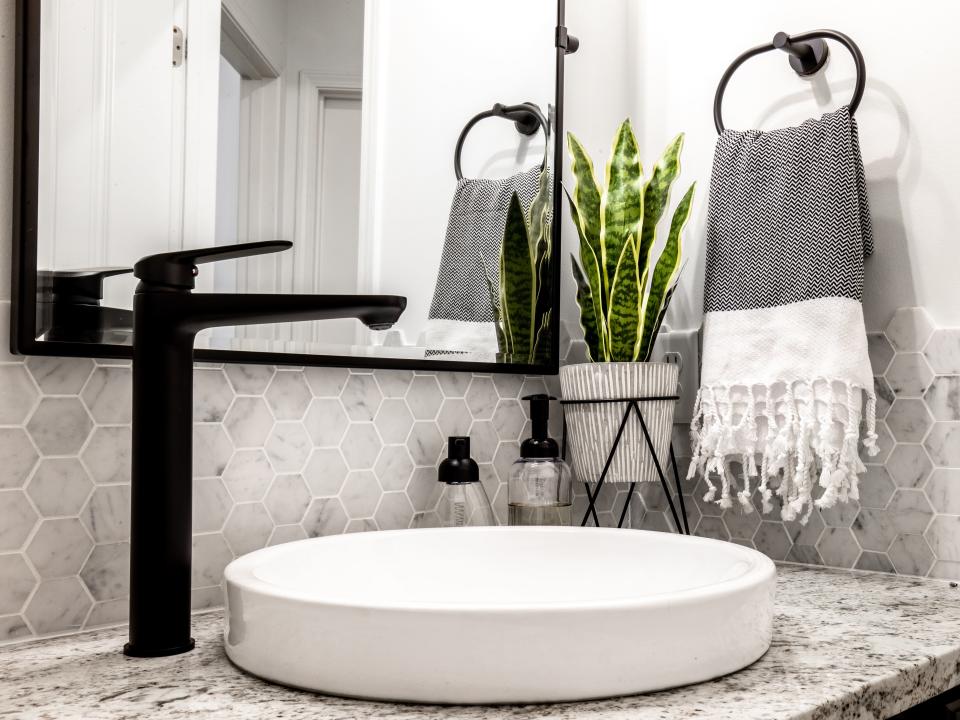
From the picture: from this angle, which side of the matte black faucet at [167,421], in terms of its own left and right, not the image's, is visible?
right

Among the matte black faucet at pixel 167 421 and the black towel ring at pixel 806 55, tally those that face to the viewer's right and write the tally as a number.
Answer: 1

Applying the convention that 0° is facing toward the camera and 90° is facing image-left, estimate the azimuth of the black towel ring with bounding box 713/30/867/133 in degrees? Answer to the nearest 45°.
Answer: approximately 45°

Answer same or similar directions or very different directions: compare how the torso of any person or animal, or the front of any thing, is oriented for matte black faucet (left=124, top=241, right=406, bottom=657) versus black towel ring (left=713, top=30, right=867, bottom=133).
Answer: very different directions

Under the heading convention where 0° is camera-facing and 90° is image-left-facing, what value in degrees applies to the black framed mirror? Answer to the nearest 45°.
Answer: approximately 315°
